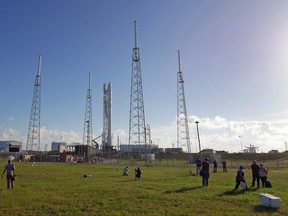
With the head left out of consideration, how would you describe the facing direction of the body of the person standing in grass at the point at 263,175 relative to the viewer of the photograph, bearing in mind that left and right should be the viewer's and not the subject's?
facing away from the viewer and to the left of the viewer
